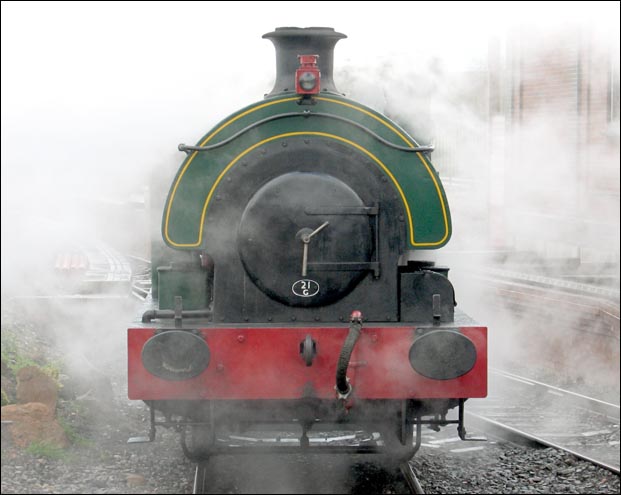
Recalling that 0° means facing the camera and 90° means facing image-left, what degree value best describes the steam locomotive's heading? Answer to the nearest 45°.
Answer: approximately 0°
